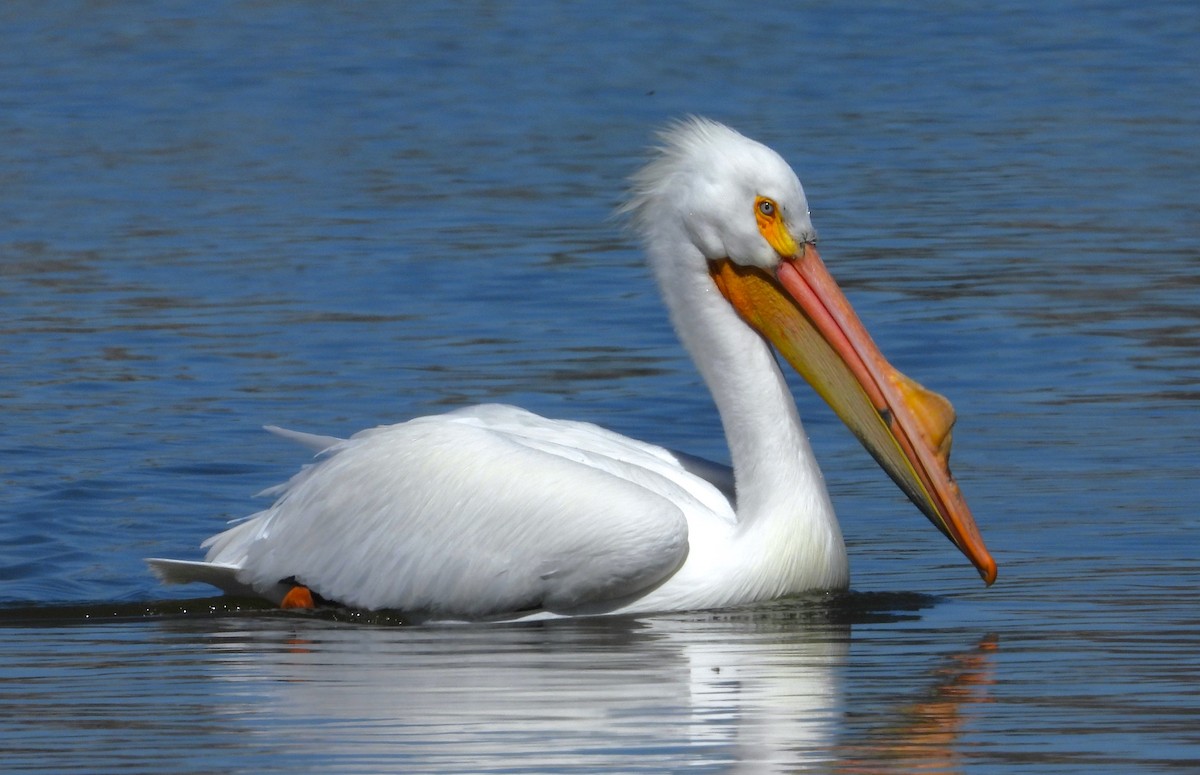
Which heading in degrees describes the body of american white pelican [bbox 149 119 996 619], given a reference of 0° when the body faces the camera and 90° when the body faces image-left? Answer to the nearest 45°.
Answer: approximately 270°
